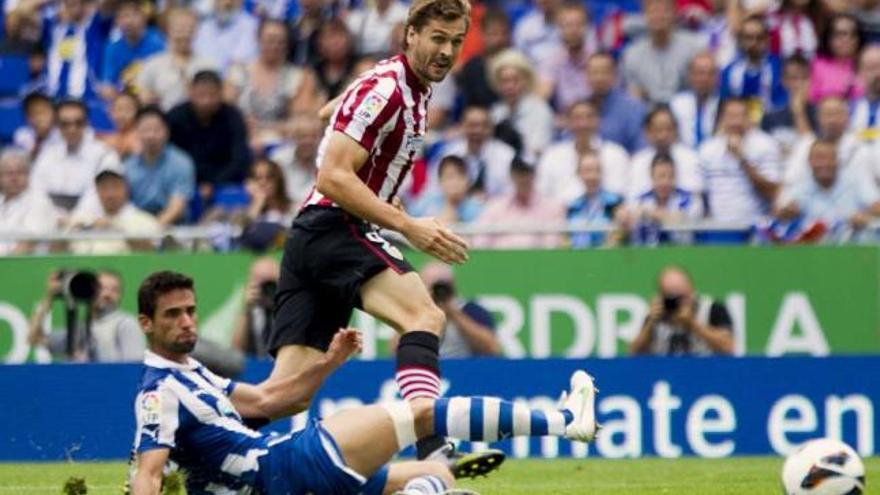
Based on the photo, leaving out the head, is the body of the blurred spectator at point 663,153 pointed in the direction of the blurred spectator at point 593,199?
no

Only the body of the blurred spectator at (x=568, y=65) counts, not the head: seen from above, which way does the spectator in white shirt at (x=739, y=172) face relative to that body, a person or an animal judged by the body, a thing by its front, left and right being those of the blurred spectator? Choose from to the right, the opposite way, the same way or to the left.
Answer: the same way

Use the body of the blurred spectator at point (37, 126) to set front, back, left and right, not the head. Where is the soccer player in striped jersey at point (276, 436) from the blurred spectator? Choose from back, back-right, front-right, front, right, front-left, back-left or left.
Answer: front

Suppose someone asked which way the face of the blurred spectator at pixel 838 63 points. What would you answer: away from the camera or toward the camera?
toward the camera

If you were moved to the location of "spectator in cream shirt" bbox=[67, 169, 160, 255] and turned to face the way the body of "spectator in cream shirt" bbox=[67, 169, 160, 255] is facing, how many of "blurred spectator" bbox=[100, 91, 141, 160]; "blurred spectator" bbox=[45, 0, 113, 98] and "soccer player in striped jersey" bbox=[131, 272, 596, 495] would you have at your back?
2

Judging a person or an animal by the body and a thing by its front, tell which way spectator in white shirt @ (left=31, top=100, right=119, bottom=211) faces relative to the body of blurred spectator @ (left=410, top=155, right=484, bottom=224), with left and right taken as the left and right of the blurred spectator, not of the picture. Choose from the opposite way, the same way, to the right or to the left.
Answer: the same way

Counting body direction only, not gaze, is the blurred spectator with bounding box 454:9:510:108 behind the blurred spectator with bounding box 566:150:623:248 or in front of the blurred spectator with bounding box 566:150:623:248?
behind

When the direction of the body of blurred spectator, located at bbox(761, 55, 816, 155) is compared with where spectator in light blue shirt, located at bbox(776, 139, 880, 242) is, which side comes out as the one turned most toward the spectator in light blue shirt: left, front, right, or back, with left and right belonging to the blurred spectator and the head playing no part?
front

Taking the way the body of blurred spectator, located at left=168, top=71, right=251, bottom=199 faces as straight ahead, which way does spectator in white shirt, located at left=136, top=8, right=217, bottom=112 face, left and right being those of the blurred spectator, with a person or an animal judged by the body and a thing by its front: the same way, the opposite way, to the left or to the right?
the same way

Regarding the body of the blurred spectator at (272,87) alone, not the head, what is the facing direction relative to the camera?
toward the camera

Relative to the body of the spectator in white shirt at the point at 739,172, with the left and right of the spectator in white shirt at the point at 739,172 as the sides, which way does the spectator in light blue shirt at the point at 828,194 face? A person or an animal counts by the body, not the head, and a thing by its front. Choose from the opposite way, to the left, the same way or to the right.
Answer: the same way

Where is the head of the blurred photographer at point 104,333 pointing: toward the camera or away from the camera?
toward the camera

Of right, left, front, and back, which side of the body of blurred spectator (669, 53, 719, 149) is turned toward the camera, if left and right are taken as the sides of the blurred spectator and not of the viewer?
front

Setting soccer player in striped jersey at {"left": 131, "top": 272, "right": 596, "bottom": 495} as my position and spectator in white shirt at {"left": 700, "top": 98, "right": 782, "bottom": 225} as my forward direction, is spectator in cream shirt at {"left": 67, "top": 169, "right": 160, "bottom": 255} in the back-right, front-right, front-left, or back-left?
front-left

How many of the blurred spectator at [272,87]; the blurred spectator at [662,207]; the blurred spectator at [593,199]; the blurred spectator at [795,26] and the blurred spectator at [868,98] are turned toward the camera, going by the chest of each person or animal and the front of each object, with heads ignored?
5

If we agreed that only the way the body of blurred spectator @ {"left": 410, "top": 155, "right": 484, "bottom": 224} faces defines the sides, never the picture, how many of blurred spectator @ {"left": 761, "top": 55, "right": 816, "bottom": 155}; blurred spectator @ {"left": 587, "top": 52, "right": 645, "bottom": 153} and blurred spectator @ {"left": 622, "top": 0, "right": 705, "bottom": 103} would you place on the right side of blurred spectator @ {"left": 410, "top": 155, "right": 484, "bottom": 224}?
0

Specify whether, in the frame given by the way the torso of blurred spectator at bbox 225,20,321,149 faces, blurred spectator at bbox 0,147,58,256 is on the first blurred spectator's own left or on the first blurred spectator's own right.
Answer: on the first blurred spectator's own right

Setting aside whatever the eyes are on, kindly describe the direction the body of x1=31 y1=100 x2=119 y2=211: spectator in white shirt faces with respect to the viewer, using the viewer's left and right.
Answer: facing the viewer

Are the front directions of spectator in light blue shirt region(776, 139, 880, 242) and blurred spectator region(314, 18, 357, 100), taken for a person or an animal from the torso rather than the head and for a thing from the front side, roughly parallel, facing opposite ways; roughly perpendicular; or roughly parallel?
roughly parallel

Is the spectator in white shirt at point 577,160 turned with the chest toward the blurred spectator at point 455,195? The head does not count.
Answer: no

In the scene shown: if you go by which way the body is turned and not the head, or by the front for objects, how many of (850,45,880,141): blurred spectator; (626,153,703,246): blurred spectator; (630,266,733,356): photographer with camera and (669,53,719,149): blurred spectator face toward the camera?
4
